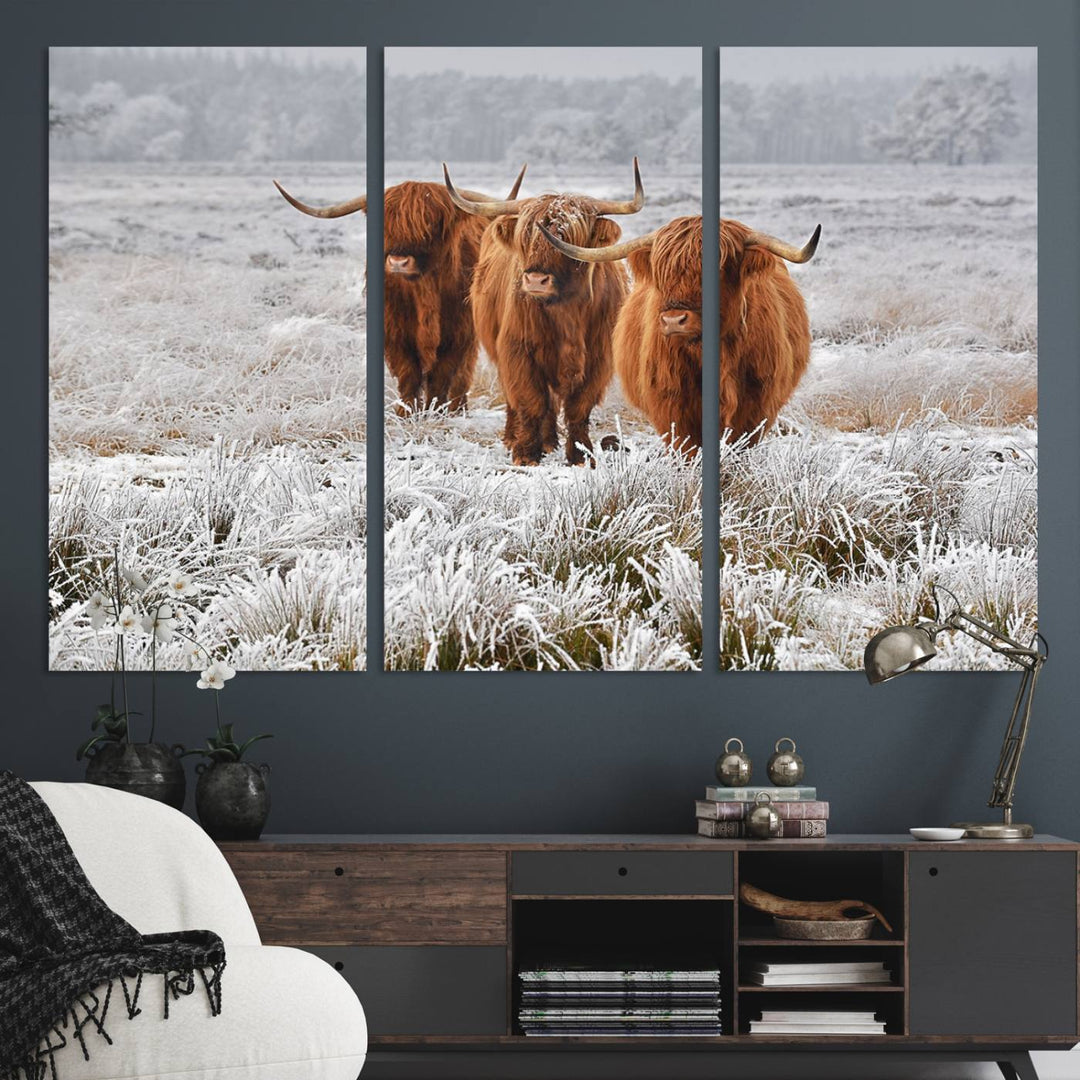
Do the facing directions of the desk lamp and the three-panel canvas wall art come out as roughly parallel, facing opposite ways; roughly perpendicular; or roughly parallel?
roughly perpendicular

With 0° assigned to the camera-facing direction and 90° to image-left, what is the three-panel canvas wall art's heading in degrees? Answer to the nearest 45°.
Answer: approximately 0°

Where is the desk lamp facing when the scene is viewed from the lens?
facing to the left of the viewer

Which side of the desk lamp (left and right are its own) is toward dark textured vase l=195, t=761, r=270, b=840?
front

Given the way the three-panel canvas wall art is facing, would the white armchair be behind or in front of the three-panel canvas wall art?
in front

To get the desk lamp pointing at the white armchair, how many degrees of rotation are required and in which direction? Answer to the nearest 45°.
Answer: approximately 45° to its left

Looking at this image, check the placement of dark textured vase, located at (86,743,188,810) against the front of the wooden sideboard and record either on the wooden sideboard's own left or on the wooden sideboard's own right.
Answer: on the wooden sideboard's own right

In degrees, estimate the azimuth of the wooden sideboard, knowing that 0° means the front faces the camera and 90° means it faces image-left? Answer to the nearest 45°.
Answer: approximately 0°
